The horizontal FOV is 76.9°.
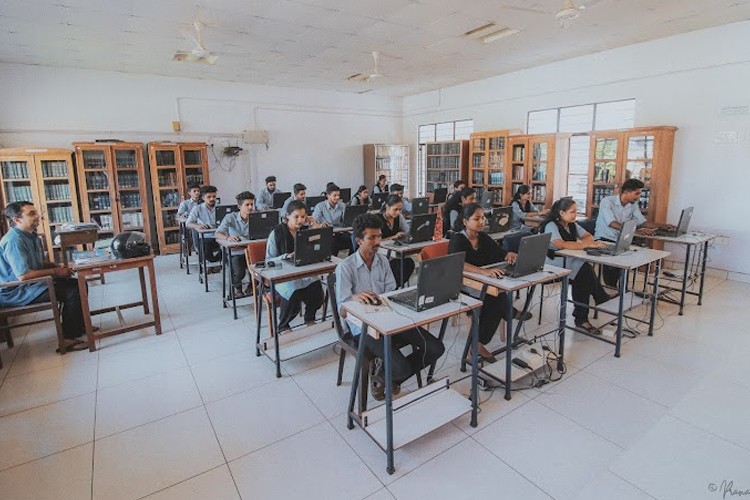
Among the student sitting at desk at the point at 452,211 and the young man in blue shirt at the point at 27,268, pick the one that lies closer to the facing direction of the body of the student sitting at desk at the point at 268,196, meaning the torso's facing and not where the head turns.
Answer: the student sitting at desk

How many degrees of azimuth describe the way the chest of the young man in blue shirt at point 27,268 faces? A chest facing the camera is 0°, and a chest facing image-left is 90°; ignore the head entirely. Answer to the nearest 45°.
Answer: approximately 270°

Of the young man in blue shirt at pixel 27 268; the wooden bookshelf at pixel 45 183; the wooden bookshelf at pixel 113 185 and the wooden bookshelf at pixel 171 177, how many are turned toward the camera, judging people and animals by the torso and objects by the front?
3

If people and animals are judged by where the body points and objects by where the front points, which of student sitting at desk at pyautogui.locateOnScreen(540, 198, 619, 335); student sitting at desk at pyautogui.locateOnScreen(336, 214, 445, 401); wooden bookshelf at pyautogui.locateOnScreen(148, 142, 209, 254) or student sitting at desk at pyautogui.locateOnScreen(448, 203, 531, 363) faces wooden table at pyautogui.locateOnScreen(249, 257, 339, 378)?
the wooden bookshelf

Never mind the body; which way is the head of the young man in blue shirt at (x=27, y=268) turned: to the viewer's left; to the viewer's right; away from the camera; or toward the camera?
to the viewer's right

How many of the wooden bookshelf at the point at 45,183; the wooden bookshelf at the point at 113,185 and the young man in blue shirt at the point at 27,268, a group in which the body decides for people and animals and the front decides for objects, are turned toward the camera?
2

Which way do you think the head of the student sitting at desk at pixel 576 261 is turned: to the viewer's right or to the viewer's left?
to the viewer's right

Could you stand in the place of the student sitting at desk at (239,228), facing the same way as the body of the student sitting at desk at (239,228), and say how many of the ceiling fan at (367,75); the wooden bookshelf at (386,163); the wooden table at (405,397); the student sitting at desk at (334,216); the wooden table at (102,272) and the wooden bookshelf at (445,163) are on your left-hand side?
4

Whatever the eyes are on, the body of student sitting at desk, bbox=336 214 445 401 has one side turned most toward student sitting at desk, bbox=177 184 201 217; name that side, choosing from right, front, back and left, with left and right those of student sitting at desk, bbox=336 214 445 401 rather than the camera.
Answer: back

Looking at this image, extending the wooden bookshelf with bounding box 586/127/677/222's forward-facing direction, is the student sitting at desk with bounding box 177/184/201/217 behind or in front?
in front

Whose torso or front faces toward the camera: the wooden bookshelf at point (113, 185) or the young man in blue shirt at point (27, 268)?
the wooden bookshelf

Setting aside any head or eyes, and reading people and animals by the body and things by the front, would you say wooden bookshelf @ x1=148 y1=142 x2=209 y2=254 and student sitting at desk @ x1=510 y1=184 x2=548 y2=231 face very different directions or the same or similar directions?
same or similar directions

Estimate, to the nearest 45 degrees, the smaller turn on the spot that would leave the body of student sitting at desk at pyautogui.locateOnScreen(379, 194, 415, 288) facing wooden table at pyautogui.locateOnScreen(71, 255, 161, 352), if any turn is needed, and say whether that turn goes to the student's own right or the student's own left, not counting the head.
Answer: approximately 90° to the student's own right

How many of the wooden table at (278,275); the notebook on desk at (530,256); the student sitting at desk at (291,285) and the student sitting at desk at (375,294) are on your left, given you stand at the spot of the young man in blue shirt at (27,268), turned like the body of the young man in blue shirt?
0

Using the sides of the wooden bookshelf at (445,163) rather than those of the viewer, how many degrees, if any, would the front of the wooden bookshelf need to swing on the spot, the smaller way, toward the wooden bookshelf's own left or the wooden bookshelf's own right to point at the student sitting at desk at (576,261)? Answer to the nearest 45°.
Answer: approximately 45° to the wooden bookshelf's own left

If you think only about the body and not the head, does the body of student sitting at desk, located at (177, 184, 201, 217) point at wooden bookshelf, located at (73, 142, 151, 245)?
no

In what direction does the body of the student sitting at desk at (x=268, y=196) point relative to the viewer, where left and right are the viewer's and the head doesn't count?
facing the viewer and to the right of the viewer

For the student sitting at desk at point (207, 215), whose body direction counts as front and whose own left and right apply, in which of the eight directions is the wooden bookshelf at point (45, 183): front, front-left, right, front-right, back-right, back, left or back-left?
back

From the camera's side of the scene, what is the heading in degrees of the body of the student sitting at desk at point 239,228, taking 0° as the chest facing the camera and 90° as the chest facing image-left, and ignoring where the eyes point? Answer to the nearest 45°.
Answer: approximately 315°

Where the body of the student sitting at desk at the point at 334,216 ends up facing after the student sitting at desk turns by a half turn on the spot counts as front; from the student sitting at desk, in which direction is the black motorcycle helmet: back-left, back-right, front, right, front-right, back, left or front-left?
left

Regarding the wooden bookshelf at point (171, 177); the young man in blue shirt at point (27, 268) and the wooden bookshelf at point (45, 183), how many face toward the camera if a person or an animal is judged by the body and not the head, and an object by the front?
2
